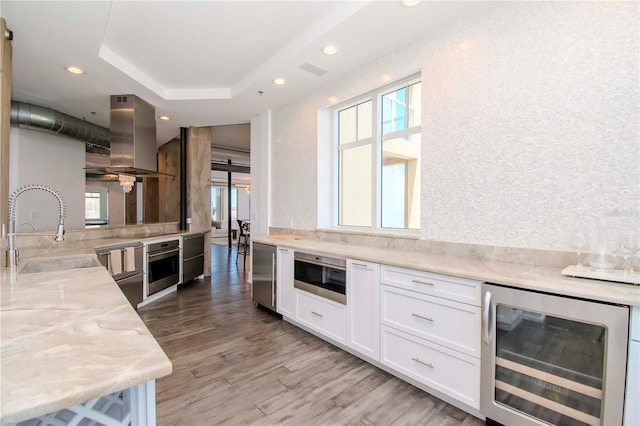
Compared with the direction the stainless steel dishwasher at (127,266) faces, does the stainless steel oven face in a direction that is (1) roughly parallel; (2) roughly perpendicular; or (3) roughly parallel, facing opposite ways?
roughly parallel

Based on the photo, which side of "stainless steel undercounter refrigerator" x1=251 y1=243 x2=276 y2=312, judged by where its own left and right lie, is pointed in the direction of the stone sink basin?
front

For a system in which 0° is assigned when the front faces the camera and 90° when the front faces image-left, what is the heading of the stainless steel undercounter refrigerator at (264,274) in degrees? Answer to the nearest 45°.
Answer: approximately 45°

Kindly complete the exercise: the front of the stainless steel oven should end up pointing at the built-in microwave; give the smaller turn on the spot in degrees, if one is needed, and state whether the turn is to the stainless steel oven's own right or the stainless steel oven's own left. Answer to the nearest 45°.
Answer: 0° — it already faces it

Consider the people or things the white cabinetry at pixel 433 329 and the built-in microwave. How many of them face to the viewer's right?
0

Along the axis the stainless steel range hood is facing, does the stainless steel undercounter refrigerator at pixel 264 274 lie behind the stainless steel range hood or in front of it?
in front

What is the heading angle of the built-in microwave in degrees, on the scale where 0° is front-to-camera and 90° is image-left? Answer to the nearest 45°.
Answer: approximately 45°

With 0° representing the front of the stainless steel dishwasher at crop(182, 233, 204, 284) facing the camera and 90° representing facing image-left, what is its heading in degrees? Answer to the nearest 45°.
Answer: approximately 315°

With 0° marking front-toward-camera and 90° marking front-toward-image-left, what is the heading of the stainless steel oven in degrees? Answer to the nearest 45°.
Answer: approximately 315°

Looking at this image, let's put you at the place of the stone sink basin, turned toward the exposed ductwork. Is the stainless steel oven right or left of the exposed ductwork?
right

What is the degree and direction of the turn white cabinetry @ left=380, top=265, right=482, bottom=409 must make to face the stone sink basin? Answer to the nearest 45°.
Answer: approximately 45° to its right

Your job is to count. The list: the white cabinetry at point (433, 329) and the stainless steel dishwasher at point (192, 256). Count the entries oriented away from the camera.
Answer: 0

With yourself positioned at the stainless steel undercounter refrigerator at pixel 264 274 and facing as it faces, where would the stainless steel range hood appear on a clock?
The stainless steel range hood is roughly at 2 o'clock from the stainless steel undercounter refrigerator.

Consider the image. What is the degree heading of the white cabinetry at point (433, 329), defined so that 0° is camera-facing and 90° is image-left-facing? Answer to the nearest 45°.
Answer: approximately 45°

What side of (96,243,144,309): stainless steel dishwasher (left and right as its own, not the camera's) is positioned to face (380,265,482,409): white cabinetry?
front

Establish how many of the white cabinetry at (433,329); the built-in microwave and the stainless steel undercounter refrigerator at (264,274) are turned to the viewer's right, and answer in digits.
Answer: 0
